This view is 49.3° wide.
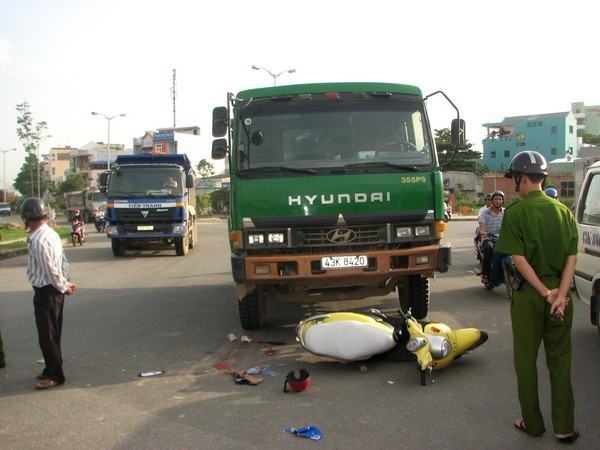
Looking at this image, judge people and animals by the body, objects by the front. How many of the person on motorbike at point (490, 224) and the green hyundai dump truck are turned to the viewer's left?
0

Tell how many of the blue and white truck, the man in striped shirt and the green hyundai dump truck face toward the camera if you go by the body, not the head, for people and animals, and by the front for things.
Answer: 2

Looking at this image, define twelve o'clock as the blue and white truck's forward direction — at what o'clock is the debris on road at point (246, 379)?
The debris on road is roughly at 12 o'clock from the blue and white truck.

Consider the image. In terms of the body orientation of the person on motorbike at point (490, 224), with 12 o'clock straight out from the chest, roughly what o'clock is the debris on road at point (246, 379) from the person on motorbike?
The debris on road is roughly at 2 o'clock from the person on motorbike.

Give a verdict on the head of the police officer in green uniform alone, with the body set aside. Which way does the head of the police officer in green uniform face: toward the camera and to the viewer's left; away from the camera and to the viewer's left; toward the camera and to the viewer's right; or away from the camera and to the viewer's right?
away from the camera and to the viewer's left

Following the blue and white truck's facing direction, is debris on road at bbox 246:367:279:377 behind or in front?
in front

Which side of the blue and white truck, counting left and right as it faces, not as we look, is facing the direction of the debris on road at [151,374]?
front

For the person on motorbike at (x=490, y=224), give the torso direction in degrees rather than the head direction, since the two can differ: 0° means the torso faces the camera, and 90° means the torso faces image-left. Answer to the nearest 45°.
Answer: approximately 315°

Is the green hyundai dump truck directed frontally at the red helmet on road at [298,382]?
yes
